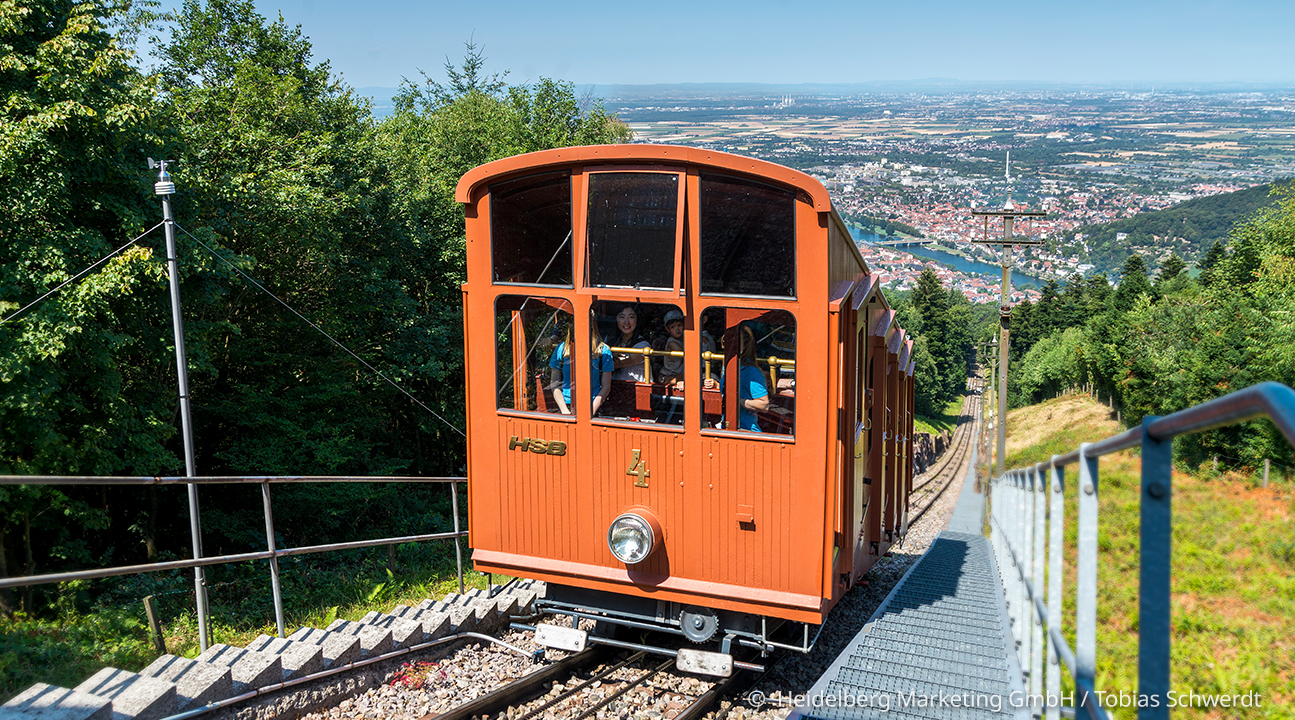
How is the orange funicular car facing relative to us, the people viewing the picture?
facing the viewer and to the left of the viewer

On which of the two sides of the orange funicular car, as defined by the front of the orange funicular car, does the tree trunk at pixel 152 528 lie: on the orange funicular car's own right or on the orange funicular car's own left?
on the orange funicular car's own right

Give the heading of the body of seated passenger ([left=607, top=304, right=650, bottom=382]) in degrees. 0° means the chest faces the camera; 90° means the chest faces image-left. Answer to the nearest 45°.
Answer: approximately 0°

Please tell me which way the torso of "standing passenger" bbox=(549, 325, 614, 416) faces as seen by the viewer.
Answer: toward the camera

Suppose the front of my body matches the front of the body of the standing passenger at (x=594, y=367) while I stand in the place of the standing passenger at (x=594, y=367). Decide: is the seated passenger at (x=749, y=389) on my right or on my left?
on my left

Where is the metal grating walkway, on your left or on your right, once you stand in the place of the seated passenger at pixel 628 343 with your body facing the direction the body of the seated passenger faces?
on your left

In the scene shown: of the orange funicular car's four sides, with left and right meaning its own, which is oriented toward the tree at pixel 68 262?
right
